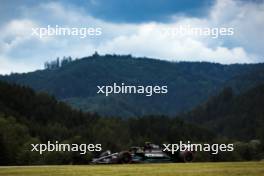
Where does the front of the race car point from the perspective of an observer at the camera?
facing to the left of the viewer
